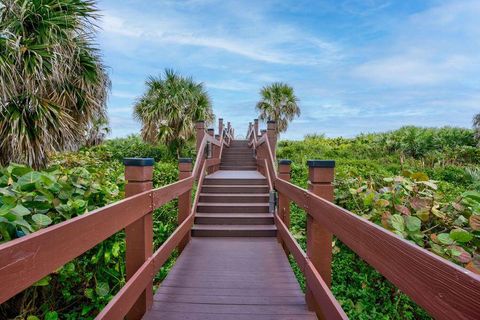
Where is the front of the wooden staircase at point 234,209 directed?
toward the camera

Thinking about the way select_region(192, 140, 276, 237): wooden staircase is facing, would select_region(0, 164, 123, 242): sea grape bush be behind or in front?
in front

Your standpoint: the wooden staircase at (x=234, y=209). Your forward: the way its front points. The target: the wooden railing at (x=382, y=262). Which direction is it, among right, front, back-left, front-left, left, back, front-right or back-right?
front

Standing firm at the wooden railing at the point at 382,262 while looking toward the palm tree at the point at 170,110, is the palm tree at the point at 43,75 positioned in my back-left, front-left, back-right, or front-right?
front-left

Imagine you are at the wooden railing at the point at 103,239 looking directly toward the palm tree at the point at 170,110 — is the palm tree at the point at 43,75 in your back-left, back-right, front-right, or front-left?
front-left

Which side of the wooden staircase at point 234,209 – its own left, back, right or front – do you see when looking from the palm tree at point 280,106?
back

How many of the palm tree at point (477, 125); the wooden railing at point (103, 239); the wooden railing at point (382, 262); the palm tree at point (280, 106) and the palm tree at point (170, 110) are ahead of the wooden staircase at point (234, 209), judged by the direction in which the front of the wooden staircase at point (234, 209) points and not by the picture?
2

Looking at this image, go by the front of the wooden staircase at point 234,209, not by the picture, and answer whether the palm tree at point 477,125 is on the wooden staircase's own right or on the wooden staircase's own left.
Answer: on the wooden staircase's own left
